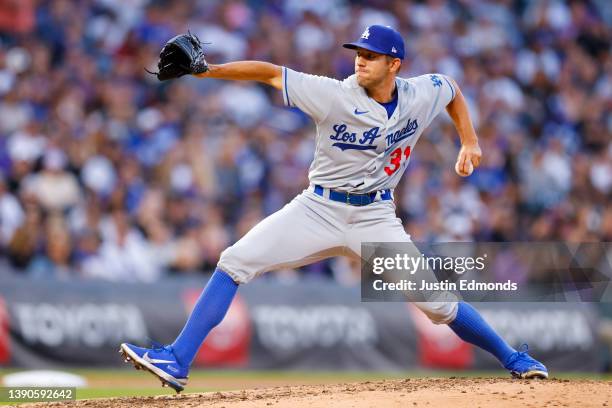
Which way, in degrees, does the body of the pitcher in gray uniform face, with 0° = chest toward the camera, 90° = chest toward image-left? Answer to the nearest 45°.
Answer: approximately 0°
